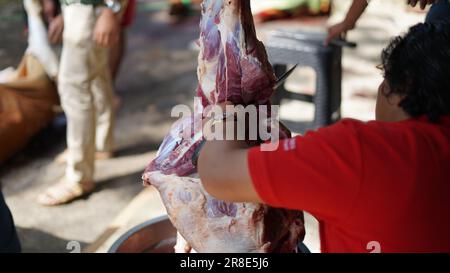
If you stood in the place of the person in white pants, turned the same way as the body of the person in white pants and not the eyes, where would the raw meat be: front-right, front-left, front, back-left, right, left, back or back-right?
front-left

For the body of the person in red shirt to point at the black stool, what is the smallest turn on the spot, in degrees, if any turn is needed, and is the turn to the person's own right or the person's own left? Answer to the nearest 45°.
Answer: approximately 45° to the person's own right

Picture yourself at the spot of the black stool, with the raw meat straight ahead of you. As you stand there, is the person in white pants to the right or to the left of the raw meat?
right

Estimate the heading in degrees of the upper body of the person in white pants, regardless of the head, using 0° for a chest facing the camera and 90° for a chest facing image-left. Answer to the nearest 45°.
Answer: approximately 45°

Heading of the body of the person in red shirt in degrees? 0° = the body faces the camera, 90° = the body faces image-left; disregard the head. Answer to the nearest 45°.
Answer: approximately 135°

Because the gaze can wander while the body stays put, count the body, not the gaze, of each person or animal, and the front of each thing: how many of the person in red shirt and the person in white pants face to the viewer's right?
0

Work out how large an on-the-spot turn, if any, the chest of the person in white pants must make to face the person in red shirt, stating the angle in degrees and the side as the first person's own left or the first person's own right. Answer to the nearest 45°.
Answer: approximately 45° to the first person's own left

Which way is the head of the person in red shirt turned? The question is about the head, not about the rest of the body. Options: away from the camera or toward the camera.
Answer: away from the camera

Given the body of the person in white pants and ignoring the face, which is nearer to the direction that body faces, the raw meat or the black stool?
the raw meat

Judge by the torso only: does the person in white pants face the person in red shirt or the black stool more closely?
the person in red shirt

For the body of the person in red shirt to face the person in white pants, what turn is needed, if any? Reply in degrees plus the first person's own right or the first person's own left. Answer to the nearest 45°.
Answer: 0° — they already face them
